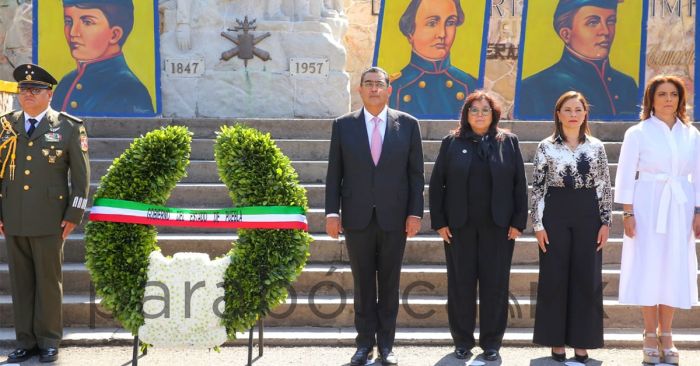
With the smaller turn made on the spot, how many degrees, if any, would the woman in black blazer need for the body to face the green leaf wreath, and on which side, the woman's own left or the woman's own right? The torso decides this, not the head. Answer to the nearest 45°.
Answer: approximately 90° to the woman's own right

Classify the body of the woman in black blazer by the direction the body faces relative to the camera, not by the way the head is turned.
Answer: toward the camera

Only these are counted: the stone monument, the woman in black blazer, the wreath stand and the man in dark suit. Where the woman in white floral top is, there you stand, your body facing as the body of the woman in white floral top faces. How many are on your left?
0

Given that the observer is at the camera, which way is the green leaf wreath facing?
facing the viewer

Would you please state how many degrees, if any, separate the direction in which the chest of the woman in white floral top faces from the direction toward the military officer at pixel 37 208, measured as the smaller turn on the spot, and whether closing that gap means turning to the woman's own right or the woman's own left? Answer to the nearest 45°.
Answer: approximately 90° to the woman's own right

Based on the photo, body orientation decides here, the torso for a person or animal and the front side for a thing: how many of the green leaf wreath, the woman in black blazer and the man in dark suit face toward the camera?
3

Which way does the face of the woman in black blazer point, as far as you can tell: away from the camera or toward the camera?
toward the camera

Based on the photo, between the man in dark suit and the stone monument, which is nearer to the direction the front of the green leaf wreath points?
the man in dark suit

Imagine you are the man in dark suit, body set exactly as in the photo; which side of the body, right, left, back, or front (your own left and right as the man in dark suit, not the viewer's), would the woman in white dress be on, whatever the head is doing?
left

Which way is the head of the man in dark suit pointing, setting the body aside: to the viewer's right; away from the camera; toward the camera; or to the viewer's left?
toward the camera

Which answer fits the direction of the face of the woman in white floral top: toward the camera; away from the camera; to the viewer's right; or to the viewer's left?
toward the camera

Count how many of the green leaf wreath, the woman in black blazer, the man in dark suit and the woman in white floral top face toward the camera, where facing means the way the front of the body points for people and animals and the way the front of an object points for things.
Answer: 4

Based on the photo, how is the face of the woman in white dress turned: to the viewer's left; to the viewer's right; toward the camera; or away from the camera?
toward the camera

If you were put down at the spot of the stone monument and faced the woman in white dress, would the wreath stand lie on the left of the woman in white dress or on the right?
right

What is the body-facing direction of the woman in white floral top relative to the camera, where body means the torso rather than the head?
toward the camera

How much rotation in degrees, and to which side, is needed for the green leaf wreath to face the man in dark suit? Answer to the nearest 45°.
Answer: approximately 90° to its left

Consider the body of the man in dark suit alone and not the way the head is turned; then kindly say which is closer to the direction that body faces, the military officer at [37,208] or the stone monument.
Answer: the military officer

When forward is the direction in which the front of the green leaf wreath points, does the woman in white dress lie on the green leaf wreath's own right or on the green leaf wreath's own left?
on the green leaf wreath's own left
